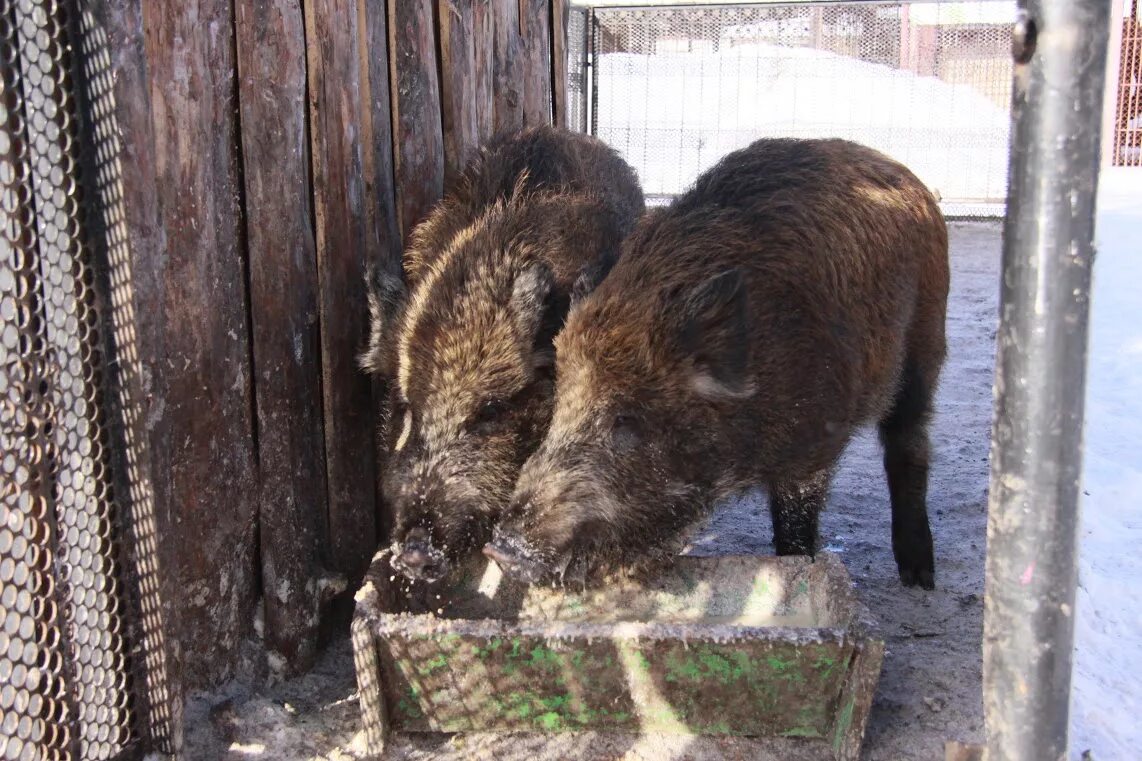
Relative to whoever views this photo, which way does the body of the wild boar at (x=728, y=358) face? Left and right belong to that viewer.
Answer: facing the viewer and to the left of the viewer

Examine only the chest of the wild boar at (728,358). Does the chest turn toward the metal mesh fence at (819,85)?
no

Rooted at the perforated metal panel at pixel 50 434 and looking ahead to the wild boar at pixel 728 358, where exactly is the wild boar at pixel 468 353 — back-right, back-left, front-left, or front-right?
front-left

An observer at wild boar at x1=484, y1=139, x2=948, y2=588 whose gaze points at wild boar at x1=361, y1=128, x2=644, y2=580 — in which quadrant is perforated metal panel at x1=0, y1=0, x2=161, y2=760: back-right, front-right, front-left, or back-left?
front-left

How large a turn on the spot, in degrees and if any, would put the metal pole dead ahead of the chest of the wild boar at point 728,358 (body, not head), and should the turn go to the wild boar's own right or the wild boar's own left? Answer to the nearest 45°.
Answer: approximately 45° to the wild boar's own left

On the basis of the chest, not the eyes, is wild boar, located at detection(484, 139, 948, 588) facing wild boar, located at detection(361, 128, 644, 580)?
no

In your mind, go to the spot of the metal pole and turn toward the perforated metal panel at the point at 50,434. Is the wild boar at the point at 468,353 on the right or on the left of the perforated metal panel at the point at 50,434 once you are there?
right

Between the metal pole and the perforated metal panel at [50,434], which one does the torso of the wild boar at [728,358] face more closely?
the perforated metal panel

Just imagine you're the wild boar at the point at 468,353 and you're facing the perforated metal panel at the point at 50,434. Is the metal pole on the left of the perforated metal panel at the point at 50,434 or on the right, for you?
left

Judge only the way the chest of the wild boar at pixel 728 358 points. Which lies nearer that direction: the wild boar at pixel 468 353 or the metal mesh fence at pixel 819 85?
the wild boar

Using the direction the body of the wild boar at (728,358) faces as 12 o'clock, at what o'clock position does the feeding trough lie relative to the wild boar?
The feeding trough is roughly at 11 o'clock from the wild boar.

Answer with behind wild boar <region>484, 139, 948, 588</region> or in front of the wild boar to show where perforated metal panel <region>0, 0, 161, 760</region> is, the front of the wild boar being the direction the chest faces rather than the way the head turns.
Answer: in front
